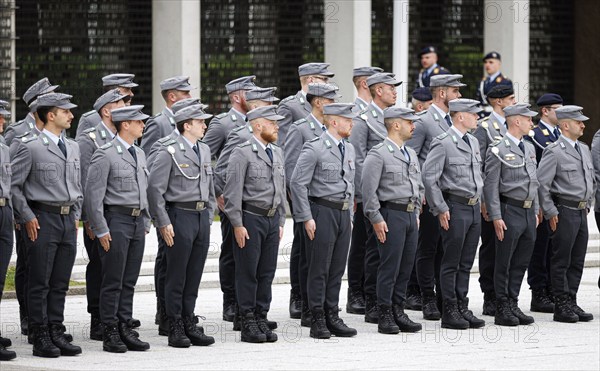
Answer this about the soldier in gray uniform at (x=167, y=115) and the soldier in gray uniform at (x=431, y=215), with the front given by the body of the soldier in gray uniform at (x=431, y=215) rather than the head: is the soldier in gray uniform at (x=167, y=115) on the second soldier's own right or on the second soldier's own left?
on the second soldier's own right
